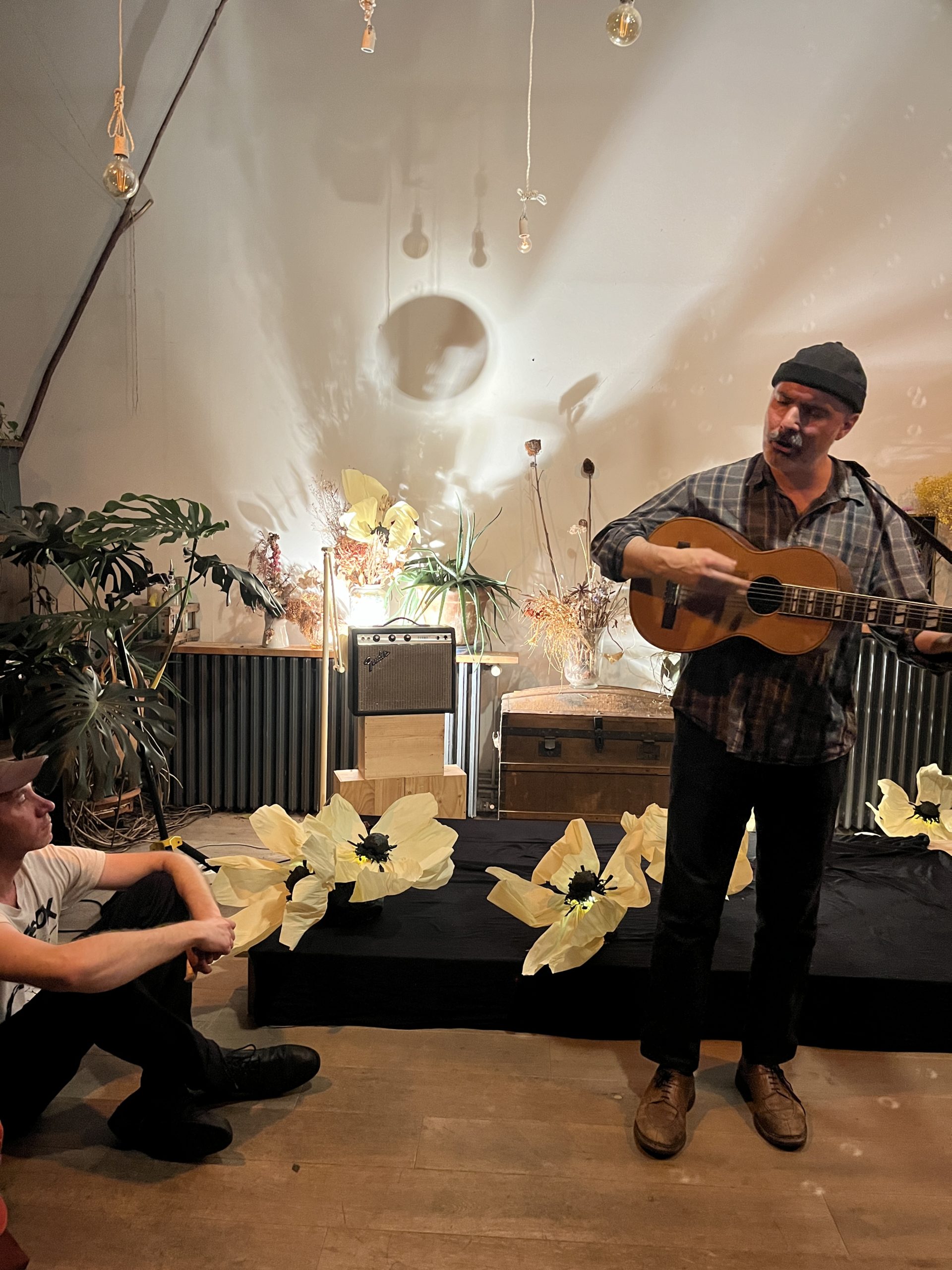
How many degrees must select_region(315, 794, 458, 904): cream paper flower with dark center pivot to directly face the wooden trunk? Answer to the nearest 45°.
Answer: approximately 135° to its left

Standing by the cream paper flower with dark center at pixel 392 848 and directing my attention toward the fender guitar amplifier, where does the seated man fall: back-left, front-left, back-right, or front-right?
back-left

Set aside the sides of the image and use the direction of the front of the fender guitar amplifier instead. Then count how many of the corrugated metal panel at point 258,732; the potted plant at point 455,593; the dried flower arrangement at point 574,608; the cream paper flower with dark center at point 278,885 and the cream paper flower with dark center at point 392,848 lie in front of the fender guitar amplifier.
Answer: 2

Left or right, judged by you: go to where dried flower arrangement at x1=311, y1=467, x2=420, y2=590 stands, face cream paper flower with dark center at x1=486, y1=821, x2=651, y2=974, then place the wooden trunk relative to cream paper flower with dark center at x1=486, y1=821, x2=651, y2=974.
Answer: left

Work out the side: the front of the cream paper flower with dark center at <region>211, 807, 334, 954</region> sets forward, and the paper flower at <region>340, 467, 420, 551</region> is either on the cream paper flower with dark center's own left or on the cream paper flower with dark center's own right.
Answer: on the cream paper flower with dark center's own left

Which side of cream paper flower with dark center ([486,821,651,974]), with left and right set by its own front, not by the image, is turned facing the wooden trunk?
back

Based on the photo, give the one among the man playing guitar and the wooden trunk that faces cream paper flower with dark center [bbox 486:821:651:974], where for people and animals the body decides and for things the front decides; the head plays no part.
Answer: the wooden trunk

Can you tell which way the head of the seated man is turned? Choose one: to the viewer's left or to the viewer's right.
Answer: to the viewer's right
